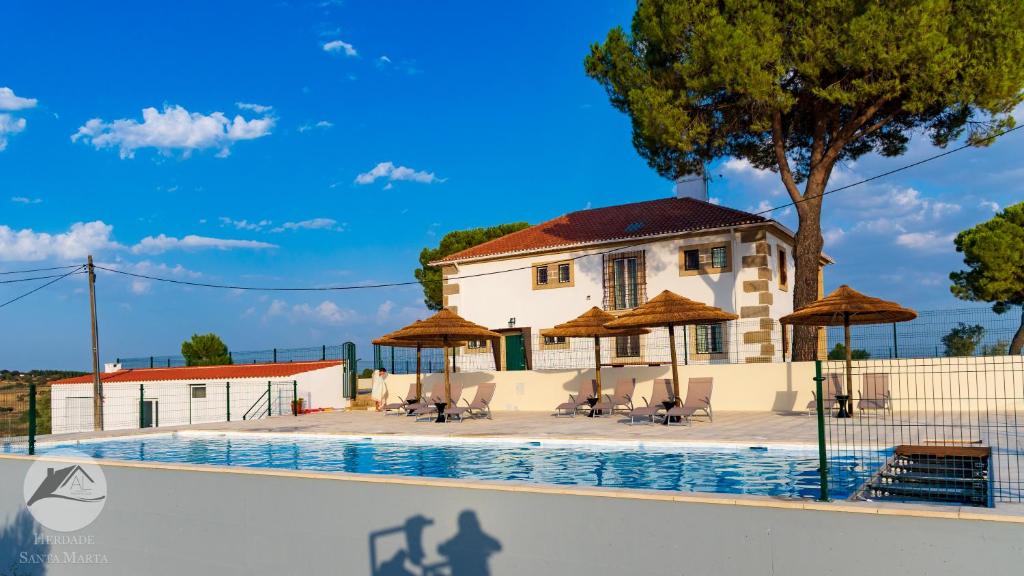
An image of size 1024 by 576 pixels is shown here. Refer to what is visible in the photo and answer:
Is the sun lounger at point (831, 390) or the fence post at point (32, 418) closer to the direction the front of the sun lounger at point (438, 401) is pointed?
the fence post

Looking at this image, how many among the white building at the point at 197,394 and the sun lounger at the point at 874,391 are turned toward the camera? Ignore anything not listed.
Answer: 2

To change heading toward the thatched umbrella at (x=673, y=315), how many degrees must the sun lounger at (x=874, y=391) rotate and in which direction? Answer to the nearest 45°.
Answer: approximately 90° to its right

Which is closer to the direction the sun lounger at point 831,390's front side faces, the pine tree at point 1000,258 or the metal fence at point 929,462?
the metal fence

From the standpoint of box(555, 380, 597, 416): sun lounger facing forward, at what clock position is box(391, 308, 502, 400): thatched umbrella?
The thatched umbrella is roughly at 1 o'clock from the sun lounger.

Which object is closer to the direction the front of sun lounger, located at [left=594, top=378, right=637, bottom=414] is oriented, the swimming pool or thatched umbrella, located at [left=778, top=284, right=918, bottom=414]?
the swimming pool

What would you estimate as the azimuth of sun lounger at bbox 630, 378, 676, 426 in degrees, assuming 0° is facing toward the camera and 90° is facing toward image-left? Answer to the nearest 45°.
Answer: approximately 45°

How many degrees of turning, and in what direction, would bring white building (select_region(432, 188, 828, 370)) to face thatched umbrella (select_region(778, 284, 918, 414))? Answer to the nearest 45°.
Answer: approximately 45° to its left
